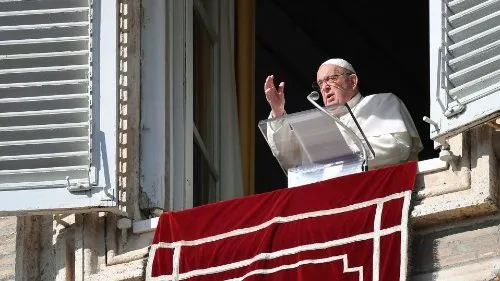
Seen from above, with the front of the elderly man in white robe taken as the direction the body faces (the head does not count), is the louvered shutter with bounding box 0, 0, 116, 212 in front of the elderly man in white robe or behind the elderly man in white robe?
in front

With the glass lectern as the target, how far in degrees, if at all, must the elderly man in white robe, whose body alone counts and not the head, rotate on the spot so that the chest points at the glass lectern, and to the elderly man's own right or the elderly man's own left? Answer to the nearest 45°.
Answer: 0° — they already face it

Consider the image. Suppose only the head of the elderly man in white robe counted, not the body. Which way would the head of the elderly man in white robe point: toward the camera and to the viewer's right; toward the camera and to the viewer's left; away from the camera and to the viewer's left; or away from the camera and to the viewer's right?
toward the camera and to the viewer's left

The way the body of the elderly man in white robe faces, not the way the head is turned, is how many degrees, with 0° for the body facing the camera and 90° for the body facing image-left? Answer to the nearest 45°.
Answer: approximately 45°
